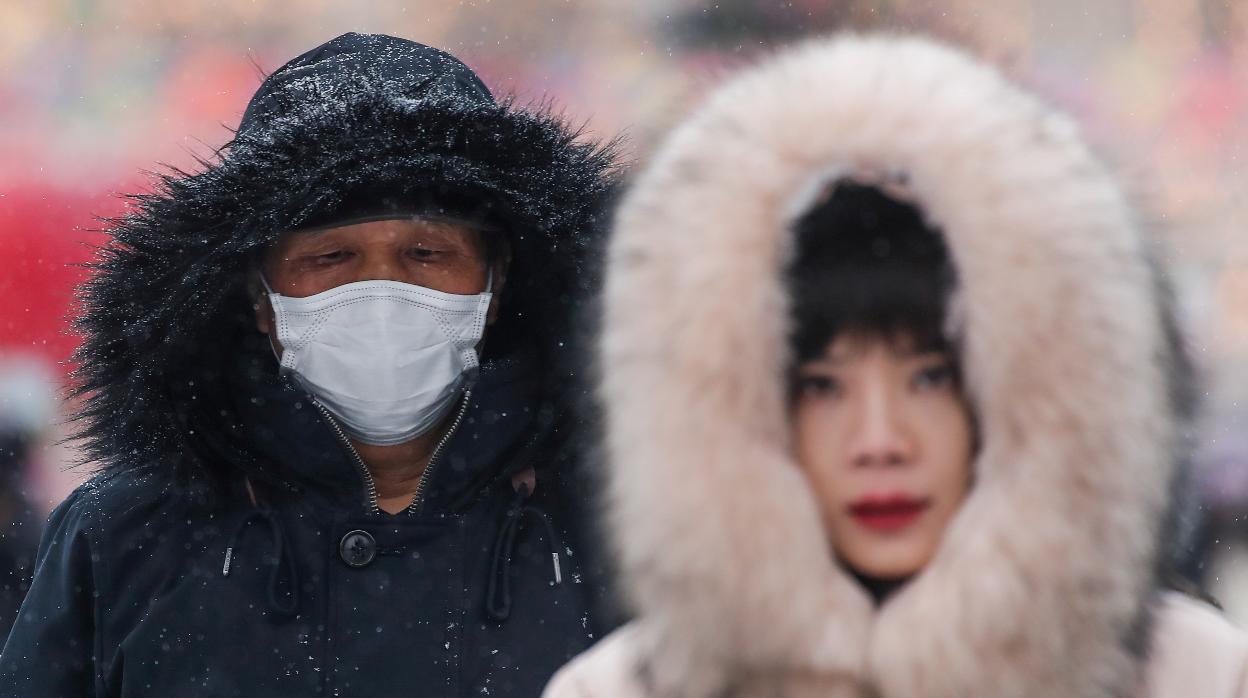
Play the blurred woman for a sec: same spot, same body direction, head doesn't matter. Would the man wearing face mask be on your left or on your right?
on your right

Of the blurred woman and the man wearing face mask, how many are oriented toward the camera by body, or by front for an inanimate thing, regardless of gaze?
2

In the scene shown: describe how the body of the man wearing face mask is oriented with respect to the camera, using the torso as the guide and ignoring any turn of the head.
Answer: toward the camera

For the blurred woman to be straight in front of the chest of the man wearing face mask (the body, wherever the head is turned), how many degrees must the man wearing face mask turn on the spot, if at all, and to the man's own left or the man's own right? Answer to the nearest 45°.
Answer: approximately 45° to the man's own left
